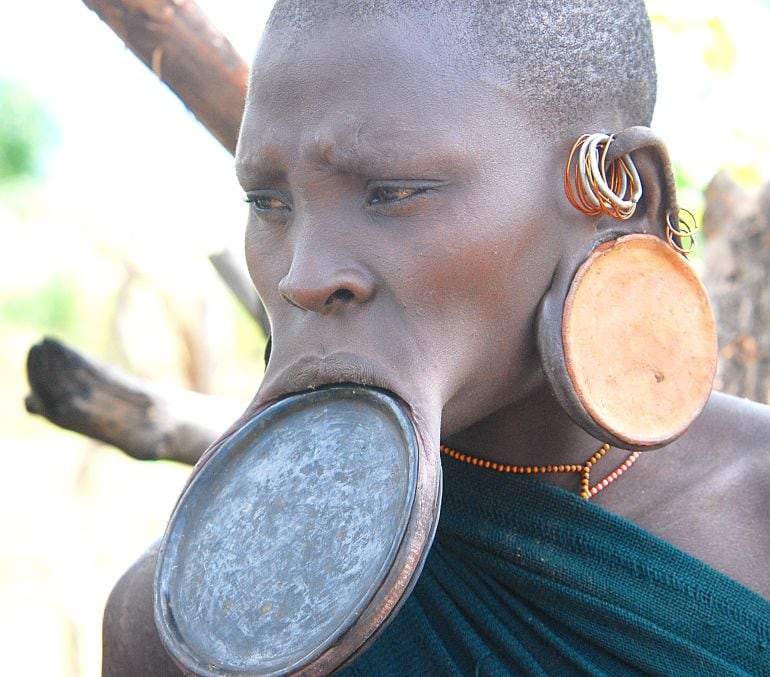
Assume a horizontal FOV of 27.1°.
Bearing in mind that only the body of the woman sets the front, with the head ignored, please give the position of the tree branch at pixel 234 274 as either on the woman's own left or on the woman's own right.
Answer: on the woman's own right

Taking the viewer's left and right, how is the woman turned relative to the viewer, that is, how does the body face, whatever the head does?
facing the viewer and to the left of the viewer

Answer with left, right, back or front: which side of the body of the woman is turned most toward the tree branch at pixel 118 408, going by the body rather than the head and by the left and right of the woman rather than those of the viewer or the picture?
right

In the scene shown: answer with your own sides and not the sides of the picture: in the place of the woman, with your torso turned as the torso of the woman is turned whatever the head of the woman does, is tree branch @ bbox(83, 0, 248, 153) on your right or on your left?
on your right

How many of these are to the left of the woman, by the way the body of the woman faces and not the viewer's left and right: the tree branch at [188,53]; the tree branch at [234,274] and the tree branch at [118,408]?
0
